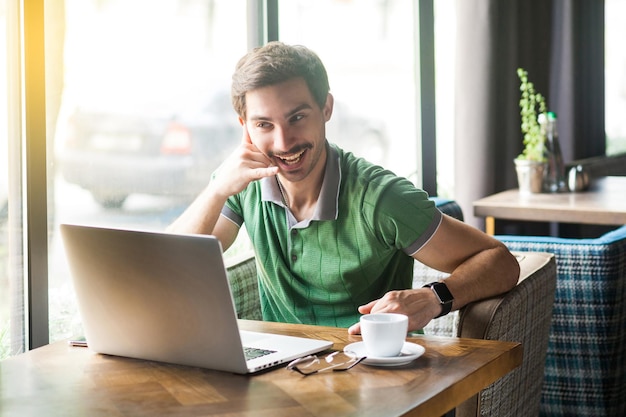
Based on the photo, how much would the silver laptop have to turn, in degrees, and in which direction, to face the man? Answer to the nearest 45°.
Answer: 0° — it already faces them

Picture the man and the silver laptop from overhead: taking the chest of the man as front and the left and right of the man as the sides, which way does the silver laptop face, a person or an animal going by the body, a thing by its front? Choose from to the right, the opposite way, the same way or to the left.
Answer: the opposite way

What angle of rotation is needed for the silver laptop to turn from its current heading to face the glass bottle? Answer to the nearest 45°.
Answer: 0° — it already faces it

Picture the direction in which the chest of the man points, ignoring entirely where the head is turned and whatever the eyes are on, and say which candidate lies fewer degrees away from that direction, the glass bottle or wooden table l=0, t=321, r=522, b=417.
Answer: the wooden table

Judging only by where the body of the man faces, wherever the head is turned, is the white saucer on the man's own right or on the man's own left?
on the man's own left

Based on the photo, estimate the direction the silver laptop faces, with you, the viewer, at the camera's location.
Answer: facing away from the viewer and to the right of the viewer

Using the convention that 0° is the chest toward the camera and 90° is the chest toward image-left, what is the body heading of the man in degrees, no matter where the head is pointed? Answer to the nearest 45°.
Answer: approximately 45°

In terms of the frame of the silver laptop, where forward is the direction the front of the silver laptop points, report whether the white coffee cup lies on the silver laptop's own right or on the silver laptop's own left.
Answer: on the silver laptop's own right
